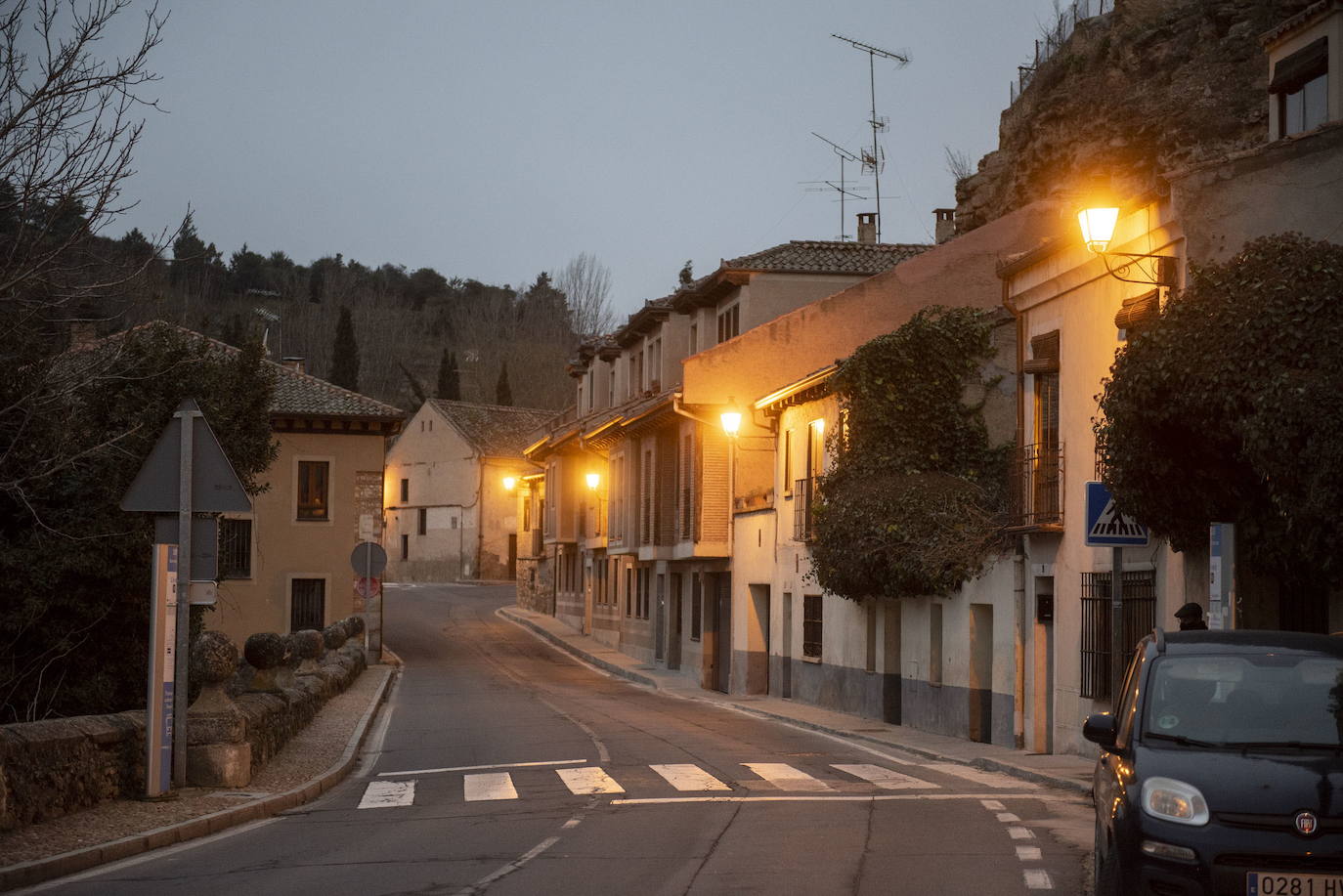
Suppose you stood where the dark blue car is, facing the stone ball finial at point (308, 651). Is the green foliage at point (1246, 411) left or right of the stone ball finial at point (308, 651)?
right

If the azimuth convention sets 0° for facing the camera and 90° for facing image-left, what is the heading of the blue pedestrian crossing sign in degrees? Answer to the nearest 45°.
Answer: approximately 0°

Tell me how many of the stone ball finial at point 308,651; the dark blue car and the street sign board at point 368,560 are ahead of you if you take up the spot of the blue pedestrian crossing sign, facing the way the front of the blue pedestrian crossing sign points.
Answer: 1

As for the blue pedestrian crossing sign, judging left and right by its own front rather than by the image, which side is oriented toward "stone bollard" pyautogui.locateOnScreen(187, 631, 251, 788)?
right

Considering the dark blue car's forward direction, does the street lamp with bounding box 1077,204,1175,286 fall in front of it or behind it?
behind

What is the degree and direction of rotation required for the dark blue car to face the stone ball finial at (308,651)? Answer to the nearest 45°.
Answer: approximately 135° to its right

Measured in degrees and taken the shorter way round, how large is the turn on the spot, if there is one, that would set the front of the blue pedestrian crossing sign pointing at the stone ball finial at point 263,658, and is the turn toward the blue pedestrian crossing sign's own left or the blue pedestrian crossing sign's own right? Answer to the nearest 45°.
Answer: approximately 90° to the blue pedestrian crossing sign's own right

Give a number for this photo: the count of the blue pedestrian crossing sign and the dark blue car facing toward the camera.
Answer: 2
